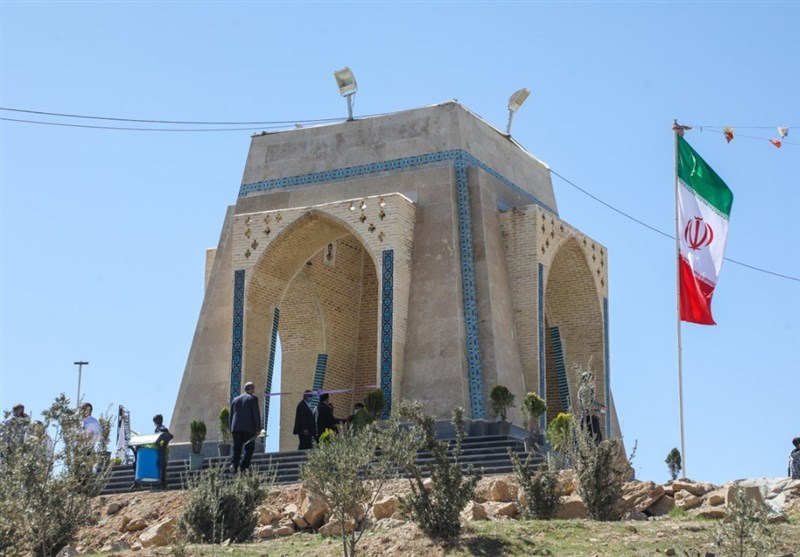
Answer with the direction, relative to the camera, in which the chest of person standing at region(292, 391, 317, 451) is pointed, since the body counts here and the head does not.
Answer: to the viewer's right

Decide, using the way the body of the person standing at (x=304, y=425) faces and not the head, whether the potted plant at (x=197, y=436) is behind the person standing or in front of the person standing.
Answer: behind

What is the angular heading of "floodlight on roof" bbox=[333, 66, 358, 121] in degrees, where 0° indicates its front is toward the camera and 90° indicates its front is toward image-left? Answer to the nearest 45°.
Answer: approximately 45°

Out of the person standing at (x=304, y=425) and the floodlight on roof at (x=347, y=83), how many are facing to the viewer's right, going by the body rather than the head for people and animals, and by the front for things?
1

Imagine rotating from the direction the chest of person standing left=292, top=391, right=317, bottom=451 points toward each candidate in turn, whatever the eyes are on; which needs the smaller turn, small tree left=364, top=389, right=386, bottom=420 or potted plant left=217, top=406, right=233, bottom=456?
the small tree

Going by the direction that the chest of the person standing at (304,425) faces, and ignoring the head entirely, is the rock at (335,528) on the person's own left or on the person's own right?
on the person's own right
